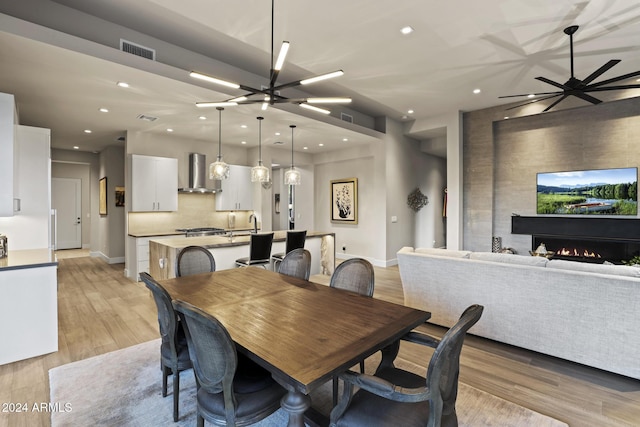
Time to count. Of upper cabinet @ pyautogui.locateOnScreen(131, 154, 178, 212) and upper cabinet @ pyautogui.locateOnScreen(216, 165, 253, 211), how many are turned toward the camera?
2

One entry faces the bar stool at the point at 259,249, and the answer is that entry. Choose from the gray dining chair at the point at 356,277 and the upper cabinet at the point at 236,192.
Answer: the upper cabinet

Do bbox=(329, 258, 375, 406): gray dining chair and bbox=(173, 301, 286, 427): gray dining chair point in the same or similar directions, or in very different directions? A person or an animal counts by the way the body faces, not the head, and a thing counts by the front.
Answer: very different directions

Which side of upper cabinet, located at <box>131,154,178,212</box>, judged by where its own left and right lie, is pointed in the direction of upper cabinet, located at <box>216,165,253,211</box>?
left

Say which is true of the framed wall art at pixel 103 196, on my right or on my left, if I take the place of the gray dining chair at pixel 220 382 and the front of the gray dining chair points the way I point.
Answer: on my left

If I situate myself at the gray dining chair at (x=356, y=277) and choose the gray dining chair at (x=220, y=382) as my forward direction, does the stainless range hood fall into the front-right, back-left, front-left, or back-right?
back-right

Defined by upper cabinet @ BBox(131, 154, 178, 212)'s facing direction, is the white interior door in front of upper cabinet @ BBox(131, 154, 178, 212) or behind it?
behind

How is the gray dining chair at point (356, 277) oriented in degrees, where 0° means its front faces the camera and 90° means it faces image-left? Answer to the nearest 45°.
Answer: approximately 45°

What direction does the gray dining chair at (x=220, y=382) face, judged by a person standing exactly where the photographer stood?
facing away from the viewer and to the right of the viewer
